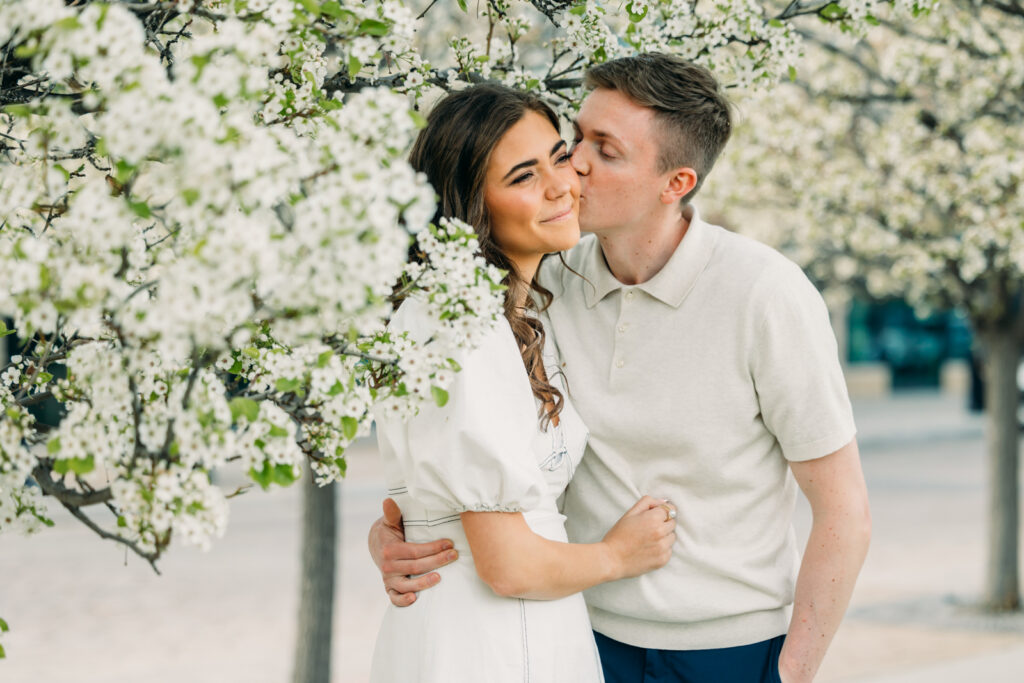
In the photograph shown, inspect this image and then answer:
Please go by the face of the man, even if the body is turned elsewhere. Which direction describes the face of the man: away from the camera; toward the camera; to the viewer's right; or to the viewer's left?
to the viewer's left

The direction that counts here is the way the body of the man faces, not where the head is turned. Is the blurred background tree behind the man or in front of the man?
behind

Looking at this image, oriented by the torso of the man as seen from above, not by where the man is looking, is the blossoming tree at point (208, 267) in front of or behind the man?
in front

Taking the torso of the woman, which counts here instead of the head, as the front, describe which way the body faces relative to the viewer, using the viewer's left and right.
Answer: facing to the right of the viewer

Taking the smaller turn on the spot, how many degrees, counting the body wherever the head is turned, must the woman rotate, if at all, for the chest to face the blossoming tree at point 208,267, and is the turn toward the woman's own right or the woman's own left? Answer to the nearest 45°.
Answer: approximately 90° to the woman's own right

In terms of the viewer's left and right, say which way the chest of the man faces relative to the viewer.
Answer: facing the viewer and to the left of the viewer

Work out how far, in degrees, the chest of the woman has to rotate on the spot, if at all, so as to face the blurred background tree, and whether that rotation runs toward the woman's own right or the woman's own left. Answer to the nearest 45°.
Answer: approximately 135° to the woman's own left
